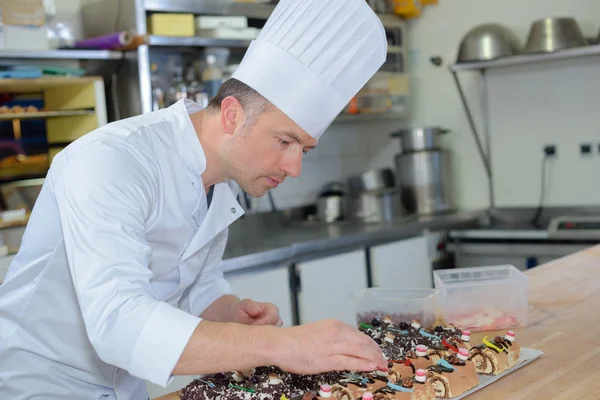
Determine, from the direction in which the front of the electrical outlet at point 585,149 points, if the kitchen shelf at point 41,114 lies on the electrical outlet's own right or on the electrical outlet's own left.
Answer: on the electrical outlet's own right

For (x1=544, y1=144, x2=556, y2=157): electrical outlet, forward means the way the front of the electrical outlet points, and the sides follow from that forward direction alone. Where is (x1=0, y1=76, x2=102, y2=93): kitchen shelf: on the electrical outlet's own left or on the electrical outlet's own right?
on the electrical outlet's own right

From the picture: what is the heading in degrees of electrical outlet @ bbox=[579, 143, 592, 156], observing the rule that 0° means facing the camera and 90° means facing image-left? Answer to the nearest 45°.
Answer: approximately 0°

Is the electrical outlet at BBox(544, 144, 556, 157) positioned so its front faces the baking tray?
yes

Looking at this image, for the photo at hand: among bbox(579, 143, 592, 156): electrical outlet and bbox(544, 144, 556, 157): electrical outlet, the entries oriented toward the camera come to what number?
2

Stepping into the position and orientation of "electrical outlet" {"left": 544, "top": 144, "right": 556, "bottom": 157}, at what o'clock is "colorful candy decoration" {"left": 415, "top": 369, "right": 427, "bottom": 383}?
The colorful candy decoration is roughly at 12 o'clock from the electrical outlet.

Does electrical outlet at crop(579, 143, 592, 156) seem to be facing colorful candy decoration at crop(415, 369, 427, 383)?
yes

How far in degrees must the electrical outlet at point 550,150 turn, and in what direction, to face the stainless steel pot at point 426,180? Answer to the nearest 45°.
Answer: approximately 90° to its right

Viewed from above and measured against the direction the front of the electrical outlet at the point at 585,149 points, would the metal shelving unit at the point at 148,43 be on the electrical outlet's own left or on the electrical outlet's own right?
on the electrical outlet's own right
